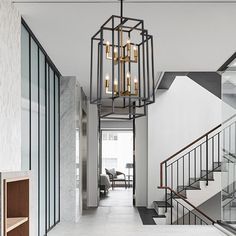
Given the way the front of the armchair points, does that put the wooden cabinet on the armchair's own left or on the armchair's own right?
on the armchair's own right

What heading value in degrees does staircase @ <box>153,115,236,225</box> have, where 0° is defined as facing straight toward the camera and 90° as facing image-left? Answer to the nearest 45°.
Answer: approximately 90°

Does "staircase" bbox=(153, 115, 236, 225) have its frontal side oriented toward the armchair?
no

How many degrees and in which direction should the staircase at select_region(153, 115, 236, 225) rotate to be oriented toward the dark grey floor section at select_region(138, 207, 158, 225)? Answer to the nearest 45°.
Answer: approximately 45° to its left

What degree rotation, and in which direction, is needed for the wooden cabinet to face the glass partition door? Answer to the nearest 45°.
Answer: approximately 135° to its left

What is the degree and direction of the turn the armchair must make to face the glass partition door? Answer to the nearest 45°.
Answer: approximately 90° to its right

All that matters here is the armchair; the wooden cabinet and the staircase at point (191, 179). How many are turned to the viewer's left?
1
